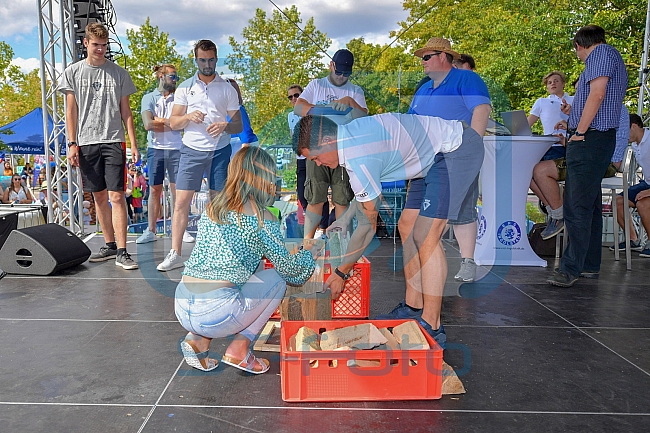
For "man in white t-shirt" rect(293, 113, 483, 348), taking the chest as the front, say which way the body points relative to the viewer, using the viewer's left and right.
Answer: facing to the left of the viewer

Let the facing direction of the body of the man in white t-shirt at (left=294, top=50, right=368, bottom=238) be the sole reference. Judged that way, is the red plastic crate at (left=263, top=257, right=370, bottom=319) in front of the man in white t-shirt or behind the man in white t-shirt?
in front

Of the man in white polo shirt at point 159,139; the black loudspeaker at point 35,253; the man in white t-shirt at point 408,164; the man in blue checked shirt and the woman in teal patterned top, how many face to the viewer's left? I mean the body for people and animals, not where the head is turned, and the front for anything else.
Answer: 2

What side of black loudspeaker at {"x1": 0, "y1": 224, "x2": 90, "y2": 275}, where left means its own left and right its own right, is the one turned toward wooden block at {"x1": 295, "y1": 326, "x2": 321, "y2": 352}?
front

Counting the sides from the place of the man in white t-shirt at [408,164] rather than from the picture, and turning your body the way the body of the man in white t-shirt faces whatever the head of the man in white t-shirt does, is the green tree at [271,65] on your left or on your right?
on your right

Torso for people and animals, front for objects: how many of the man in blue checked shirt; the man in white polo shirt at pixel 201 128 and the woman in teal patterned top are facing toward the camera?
1

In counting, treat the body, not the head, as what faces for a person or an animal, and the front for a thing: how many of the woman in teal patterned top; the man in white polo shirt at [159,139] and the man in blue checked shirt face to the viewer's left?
1

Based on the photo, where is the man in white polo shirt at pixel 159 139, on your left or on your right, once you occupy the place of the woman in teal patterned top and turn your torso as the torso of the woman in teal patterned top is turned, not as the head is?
on your left

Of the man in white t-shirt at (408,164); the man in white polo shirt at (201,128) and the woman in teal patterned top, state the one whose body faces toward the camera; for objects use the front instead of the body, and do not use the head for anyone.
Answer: the man in white polo shirt

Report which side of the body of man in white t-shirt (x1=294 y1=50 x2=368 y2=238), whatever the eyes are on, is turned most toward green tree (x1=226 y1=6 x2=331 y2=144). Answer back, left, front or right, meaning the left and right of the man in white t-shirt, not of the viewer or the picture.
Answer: back

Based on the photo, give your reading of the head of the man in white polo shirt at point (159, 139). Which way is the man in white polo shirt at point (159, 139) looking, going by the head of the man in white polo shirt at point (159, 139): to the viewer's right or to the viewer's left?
to the viewer's right

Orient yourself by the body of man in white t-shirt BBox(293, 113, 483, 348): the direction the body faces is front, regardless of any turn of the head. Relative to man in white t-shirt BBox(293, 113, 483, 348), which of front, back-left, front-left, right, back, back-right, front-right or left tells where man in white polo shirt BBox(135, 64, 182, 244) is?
front-right

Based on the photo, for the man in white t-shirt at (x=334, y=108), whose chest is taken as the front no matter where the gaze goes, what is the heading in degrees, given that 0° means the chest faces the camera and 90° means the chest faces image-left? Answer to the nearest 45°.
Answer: approximately 0°

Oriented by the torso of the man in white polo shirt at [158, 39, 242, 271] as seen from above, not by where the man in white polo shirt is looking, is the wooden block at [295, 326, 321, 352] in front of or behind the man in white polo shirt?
in front
